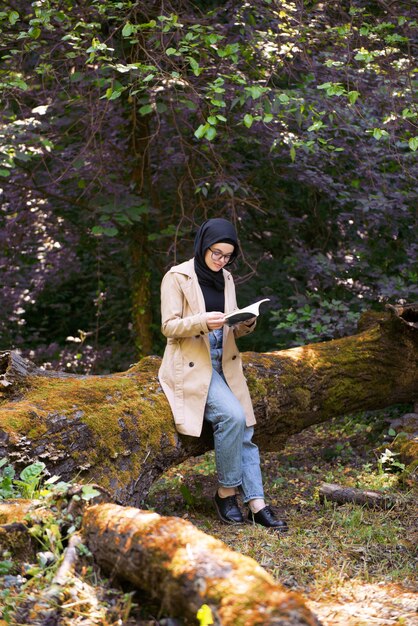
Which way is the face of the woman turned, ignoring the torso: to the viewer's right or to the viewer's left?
to the viewer's right

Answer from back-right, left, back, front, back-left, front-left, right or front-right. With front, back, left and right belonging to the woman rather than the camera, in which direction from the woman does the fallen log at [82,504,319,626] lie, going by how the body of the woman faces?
front-right

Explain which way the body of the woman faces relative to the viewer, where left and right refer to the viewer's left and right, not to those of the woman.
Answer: facing the viewer and to the right of the viewer
